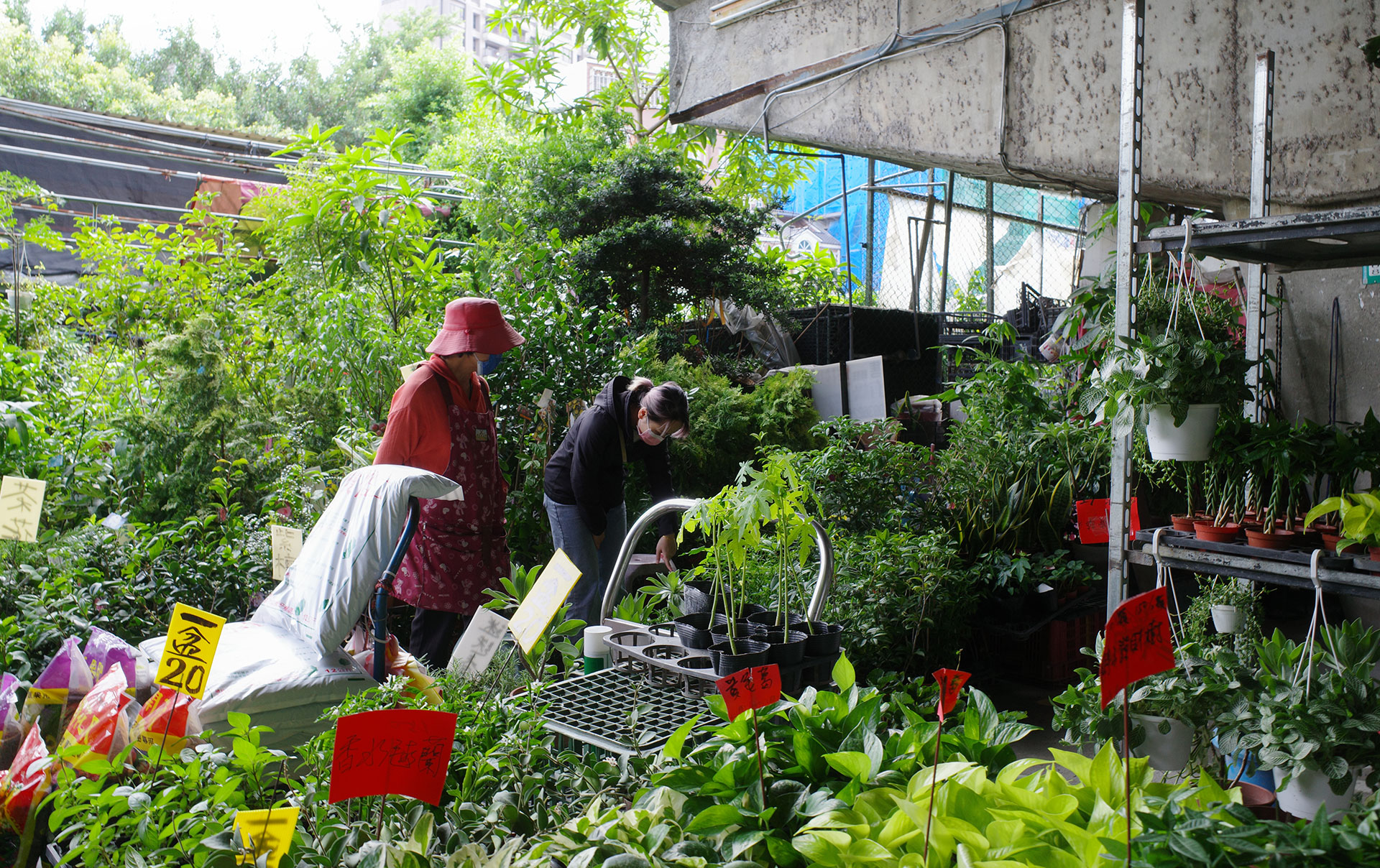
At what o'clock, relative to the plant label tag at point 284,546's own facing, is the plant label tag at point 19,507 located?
the plant label tag at point 19,507 is roughly at 4 o'clock from the plant label tag at point 284,546.

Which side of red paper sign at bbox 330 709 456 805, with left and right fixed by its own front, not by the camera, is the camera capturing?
front

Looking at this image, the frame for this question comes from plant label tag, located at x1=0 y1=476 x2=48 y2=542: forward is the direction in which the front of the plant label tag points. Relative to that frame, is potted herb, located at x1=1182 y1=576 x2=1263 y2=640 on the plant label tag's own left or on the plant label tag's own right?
on the plant label tag's own left

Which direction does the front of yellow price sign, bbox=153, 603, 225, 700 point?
toward the camera

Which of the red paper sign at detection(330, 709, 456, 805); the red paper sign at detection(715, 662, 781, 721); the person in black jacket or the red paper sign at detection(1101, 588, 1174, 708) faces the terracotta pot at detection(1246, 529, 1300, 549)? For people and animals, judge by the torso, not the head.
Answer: the person in black jacket

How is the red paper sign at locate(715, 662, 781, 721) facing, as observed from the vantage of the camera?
facing the viewer

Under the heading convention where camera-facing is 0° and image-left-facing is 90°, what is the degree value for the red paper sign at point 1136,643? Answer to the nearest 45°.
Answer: approximately 45°

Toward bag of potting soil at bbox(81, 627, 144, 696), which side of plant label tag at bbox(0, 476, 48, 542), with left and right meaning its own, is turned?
front

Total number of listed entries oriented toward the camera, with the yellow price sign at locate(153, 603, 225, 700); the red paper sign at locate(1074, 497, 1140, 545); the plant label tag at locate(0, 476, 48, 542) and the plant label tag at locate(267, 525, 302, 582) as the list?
4

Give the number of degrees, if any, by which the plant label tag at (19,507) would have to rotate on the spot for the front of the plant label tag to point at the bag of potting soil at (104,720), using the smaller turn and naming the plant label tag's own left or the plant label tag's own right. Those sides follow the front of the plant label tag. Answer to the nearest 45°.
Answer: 0° — it already faces it

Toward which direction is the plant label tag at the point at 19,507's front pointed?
toward the camera

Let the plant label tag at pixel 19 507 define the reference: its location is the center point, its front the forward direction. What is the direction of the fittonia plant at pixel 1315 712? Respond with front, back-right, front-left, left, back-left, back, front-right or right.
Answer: front-left

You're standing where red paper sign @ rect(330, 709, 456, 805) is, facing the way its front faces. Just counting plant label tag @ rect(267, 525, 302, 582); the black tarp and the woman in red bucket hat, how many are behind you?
3
